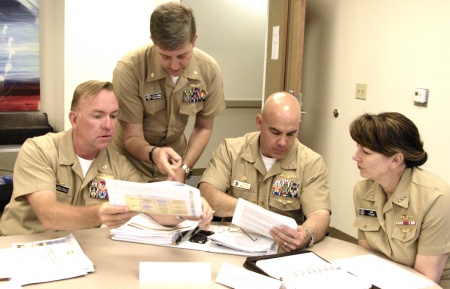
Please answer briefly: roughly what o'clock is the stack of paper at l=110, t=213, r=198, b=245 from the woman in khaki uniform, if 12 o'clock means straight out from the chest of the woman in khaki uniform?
The stack of paper is roughly at 1 o'clock from the woman in khaki uniform.

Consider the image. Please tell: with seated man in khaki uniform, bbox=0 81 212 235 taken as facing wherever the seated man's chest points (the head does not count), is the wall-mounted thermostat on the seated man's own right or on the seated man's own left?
on the seated man's own left

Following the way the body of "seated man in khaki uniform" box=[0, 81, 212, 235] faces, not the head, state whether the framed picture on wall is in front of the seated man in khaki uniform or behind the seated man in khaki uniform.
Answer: behind

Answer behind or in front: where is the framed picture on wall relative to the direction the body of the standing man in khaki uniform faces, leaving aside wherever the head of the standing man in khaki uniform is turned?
behind

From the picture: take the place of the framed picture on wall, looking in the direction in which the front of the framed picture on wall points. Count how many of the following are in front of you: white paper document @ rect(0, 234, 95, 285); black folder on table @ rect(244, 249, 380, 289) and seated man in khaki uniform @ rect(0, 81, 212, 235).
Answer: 3

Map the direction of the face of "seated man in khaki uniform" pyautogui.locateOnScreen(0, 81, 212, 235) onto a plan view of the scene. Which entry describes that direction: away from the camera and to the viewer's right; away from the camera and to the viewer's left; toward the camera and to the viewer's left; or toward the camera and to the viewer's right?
toward the camera and to the viewer's right

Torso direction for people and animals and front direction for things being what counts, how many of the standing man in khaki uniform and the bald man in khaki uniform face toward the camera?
2

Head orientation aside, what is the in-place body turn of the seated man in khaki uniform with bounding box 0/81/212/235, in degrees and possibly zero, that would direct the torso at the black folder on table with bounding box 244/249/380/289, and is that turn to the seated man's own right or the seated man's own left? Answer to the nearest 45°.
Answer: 0° — they already face it
